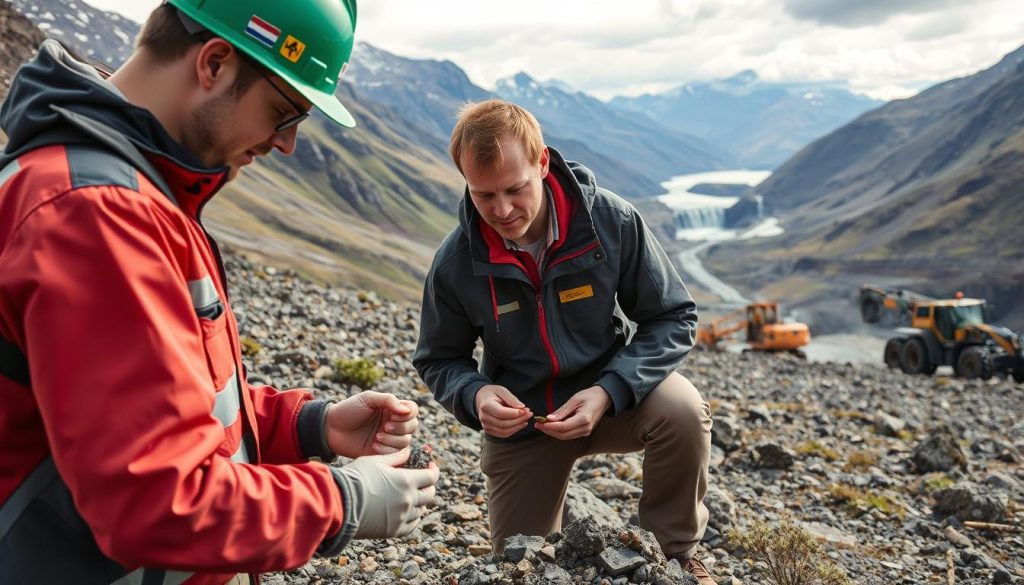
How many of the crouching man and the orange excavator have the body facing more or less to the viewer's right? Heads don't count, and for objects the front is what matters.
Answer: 0

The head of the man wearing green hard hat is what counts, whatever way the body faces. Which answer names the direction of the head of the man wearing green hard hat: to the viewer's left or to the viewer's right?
to the viewer's right

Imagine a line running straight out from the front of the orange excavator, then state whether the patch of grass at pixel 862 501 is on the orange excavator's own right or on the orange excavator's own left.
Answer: on the orange excavator's own left

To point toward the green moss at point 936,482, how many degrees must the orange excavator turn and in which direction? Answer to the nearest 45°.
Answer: approximately 90° to its left

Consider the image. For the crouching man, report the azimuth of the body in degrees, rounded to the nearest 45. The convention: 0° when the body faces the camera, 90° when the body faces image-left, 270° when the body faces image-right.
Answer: approximately 0°

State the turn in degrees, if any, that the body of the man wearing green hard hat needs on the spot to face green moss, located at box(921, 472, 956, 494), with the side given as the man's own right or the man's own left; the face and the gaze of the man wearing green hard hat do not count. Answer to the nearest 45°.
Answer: approximately 45° to the man's own left

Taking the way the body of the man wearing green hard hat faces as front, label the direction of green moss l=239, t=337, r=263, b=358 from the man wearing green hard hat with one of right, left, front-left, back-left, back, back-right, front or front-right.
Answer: left

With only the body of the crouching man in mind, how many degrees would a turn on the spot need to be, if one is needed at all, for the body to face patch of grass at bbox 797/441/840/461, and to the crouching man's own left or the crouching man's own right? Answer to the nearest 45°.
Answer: approximately 135° to the crouching man's own left

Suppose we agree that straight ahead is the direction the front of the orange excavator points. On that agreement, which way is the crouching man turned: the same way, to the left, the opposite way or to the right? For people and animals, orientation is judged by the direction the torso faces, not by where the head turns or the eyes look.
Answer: to the left

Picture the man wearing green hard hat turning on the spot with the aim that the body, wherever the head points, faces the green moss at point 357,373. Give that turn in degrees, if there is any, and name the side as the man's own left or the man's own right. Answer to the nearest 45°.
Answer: approximately 90° to the man's own left

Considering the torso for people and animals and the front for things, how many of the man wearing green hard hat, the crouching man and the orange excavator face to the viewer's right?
1

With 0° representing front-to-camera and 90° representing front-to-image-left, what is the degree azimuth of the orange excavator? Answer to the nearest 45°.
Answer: approximately 90°

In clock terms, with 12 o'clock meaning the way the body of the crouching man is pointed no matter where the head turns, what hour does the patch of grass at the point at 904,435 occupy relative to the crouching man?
The patch of grass is roughly at 7 o'clock from the crouching man.

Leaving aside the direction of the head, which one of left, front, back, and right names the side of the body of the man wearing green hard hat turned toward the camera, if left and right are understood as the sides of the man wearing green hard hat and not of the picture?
right
